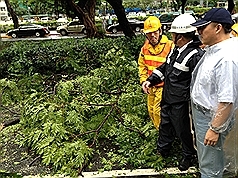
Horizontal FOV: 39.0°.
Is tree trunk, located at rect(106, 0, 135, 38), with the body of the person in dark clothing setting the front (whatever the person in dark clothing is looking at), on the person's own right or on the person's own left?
on the person's own right

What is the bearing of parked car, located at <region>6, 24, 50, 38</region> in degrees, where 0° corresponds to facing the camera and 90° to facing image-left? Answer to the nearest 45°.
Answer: approximately 90°

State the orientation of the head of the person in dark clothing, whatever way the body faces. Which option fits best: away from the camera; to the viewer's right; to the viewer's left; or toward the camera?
to the viewer's left

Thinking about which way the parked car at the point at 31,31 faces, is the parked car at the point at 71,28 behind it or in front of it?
behind

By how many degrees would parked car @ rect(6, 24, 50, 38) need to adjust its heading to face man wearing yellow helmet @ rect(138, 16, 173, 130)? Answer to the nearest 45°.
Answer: approximately 90° to its left
